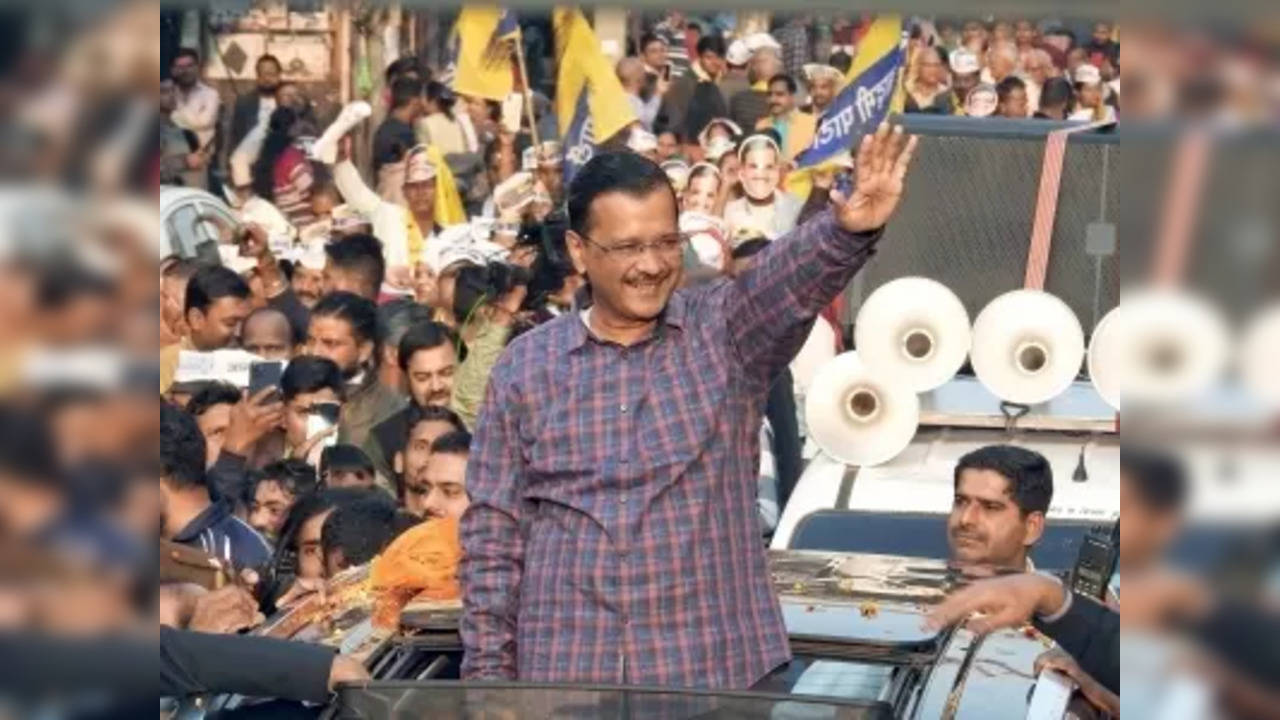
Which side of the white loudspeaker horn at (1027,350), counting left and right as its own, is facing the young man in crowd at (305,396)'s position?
right

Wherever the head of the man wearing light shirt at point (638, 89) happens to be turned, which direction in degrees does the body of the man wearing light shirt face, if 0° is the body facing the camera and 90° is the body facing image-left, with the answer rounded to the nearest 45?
approximately 315°

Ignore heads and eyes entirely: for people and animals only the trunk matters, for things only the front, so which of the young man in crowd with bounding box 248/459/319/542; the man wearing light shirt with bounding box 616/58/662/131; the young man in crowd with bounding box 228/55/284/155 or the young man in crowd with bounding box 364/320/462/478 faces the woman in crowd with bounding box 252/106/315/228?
the young man in crowd with bounding box 228/55/284/155

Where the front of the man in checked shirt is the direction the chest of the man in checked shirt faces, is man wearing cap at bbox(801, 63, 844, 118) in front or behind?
behind

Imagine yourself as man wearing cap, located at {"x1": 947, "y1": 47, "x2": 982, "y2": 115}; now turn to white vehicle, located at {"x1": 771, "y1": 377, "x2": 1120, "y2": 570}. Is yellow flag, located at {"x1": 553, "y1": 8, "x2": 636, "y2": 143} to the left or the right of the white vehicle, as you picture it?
right

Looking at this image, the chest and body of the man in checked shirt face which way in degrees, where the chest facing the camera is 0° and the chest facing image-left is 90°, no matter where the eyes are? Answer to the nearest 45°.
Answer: approximately 0°

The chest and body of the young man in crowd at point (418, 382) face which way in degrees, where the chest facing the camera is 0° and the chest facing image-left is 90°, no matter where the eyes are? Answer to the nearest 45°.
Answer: approximately 315°

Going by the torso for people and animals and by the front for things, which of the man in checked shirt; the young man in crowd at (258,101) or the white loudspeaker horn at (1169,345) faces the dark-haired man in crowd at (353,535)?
the young man in crowd at (258,101)
